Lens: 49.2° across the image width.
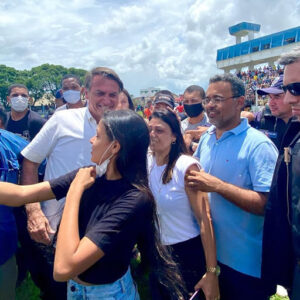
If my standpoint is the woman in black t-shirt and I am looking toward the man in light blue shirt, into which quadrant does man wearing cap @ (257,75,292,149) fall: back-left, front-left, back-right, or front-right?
front-left

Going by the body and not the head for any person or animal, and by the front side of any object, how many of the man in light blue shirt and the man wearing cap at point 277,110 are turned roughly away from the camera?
0

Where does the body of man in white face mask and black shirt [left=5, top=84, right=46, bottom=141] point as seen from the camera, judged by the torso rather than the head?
toward the camera

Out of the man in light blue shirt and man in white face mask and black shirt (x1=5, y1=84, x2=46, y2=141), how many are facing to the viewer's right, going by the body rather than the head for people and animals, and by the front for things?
0

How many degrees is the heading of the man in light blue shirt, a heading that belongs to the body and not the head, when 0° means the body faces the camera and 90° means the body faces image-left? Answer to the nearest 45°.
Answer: approximately 45°

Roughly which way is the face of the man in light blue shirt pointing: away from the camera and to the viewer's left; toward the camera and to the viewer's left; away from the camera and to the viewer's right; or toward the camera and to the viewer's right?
toward the camera and to the viewer's left

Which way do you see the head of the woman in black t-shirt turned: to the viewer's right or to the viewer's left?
to the viewer's left

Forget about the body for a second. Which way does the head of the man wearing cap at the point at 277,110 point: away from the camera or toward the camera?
toward the camera

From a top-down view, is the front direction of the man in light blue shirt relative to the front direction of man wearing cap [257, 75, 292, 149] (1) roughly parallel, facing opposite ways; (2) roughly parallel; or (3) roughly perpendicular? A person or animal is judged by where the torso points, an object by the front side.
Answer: roughly parallel

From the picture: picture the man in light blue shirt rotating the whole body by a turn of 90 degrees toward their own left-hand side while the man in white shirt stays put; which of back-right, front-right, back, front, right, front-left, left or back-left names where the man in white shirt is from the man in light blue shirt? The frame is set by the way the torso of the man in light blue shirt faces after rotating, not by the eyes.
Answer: back-right

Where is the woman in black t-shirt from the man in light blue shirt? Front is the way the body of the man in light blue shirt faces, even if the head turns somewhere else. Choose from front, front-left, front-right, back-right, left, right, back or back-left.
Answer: front

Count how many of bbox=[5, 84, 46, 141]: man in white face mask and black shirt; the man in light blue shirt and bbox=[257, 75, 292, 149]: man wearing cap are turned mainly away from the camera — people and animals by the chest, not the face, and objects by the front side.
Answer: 0

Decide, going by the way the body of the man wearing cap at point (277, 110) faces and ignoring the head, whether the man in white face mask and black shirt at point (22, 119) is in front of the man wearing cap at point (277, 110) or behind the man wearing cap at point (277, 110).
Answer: in front
